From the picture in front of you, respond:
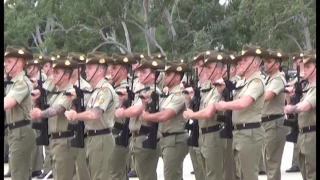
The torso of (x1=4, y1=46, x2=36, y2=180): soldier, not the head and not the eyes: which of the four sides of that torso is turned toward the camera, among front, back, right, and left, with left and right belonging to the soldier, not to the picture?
left

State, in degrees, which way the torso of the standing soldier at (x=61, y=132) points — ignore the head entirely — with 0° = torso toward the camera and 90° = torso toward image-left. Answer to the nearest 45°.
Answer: approximately 90°

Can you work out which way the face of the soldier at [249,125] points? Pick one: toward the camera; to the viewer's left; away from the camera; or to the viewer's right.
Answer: to the viewer's left

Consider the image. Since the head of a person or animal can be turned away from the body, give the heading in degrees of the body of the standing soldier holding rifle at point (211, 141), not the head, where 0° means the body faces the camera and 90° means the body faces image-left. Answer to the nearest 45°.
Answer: approximately 90°

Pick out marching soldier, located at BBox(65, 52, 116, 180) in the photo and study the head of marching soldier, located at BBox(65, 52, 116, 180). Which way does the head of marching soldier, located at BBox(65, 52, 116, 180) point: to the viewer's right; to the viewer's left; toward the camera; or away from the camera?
to the viewer's left

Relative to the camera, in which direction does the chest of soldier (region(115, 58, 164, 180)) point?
to the viewer's left

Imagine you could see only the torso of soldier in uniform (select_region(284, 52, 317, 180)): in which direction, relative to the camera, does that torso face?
to the viewer's left

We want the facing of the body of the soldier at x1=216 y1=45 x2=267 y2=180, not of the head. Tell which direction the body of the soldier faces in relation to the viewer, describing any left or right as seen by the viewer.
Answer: facing to the left of the viewer

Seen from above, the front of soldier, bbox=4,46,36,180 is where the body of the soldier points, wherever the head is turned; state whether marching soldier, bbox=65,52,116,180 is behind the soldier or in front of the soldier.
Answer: behind

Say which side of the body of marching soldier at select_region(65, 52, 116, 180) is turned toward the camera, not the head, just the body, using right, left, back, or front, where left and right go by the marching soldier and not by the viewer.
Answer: left

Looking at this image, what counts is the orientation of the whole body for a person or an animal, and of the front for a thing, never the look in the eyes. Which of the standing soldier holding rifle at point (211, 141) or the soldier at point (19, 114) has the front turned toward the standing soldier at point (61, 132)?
the standing soldier holding rifle at point (211, 141)
